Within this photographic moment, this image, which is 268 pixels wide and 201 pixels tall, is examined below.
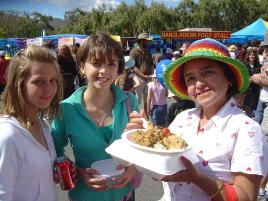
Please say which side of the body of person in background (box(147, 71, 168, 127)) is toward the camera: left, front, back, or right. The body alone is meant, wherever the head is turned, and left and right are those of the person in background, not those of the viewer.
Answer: back

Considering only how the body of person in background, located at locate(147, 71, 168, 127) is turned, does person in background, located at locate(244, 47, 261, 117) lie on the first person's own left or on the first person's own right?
on the first person's own right

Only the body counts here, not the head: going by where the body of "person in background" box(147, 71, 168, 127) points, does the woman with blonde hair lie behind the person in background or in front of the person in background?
behind

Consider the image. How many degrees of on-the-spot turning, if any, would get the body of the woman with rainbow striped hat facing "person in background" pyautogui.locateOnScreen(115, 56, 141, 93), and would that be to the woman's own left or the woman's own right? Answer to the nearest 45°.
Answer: approximately 135° to the woman's own right

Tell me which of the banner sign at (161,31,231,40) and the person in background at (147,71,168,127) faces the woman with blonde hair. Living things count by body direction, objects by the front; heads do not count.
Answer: the banner sign

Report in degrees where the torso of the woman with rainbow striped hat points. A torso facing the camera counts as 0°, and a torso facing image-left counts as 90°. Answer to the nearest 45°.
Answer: approximately 45°

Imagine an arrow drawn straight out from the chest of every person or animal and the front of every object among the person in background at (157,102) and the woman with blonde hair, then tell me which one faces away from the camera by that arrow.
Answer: the person in background

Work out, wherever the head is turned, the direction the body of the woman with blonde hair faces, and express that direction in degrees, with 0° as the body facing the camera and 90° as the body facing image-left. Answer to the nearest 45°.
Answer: approximately 315°

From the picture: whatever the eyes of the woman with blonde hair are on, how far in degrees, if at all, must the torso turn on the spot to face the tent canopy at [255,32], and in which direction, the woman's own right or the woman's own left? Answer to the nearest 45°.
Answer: approximately 90° to the woman's own left
